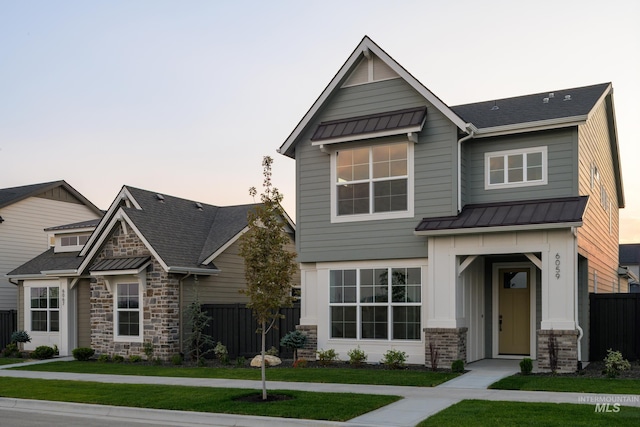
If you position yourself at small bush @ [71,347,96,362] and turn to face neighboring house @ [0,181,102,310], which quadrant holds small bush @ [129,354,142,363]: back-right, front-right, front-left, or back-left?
back-right

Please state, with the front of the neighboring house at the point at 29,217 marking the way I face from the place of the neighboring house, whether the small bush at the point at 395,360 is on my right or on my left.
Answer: on my left

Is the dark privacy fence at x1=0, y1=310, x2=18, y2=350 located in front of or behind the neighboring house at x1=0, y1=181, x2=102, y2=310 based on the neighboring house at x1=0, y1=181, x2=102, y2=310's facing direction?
in front

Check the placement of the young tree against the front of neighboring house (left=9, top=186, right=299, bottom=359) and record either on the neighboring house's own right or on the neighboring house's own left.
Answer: on the neighboring house's own left

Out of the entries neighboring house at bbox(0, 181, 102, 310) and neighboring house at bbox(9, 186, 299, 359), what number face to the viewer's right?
0

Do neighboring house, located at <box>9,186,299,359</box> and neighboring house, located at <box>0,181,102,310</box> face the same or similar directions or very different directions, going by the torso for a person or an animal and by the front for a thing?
same or similar directions

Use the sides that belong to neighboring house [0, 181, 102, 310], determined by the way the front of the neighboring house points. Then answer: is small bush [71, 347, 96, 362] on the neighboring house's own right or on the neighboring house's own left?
on the neighboring house's own left

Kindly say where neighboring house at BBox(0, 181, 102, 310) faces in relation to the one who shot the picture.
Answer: facing the viewer and to the left of the viewer

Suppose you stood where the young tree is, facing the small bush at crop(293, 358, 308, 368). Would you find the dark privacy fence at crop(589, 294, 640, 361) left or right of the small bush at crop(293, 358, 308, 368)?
right

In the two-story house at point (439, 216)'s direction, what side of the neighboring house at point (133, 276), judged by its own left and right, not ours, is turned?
left
